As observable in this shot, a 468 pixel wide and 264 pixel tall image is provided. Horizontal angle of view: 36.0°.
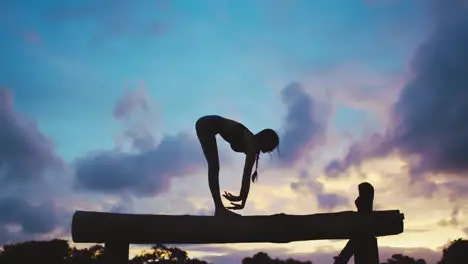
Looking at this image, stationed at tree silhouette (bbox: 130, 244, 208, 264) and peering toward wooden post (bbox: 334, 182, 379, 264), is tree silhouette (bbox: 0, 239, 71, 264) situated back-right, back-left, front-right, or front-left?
back-right

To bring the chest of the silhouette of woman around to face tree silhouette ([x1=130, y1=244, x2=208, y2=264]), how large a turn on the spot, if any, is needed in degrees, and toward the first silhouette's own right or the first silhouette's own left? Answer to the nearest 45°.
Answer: approximately 90° to the first silhouette's own left

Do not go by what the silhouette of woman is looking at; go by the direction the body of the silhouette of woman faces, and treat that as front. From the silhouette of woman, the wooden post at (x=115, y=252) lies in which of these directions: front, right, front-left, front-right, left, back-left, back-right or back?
back

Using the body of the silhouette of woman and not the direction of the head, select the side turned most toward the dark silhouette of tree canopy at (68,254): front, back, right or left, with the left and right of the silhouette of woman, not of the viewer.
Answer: left

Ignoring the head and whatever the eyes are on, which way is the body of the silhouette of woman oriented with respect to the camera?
to the viewer's right

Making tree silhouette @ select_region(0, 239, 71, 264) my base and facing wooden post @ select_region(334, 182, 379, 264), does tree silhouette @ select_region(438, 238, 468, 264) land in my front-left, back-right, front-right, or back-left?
front-left

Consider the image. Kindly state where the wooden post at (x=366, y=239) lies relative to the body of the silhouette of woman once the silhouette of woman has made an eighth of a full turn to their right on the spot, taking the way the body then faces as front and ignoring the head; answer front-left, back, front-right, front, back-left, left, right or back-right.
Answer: front-left

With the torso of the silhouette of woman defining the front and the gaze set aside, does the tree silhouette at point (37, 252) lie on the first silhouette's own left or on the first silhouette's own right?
on the first silhouette's own left
